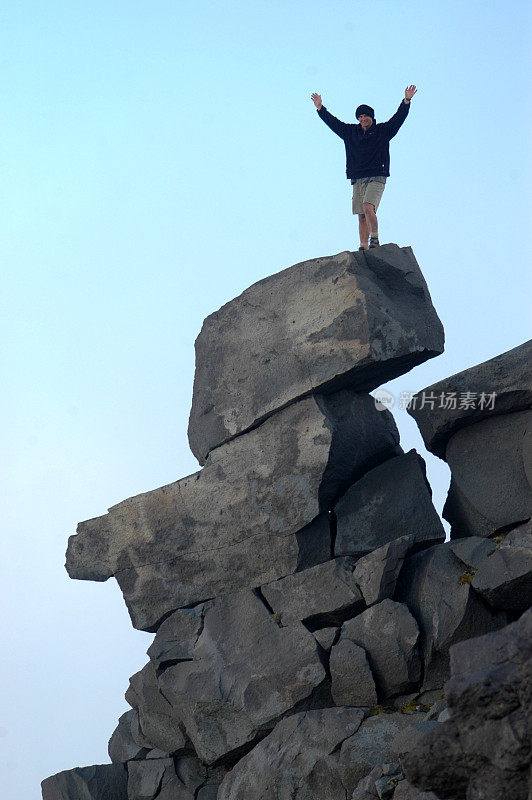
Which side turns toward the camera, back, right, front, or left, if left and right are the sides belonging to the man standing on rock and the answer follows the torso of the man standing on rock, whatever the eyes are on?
front

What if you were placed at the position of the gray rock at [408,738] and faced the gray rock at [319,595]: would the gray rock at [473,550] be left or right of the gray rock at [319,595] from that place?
right

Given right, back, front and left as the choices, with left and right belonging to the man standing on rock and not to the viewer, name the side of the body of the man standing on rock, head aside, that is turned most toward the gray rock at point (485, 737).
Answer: front

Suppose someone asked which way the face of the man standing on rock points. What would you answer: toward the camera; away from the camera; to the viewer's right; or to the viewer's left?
toward the camera
